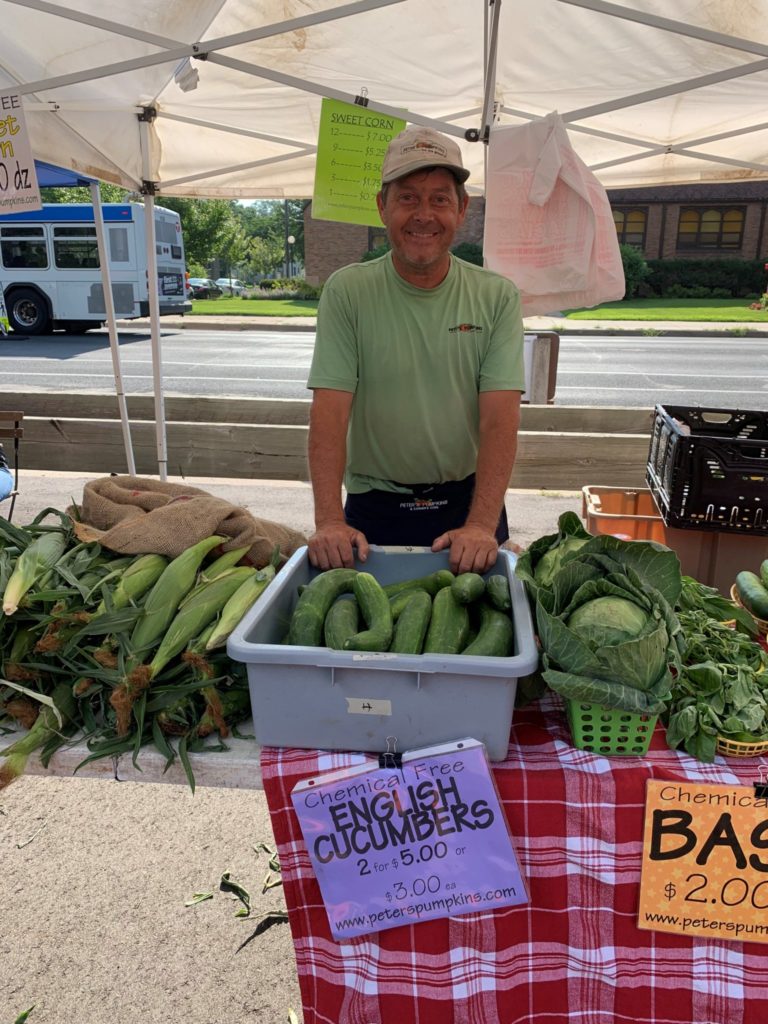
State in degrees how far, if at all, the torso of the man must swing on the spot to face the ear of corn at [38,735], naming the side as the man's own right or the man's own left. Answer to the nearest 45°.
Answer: approximately 45° to the man's own right

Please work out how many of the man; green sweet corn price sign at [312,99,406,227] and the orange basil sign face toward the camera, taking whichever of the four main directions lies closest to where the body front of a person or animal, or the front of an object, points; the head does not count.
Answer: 3

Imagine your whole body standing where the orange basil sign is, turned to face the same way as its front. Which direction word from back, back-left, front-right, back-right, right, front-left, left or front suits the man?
back-right

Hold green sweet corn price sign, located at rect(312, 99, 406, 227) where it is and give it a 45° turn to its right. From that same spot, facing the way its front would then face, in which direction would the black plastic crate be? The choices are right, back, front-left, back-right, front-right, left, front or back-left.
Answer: left

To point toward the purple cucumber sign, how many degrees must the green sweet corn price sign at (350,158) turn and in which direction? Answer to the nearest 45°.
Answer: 0° — it already faces it

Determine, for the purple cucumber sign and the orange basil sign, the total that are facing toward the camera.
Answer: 2

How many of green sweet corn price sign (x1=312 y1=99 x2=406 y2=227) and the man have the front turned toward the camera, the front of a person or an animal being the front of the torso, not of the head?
2

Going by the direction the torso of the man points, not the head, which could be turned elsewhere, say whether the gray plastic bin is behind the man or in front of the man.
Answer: in front

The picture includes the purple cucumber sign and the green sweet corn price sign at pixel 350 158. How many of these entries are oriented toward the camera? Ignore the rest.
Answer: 2
